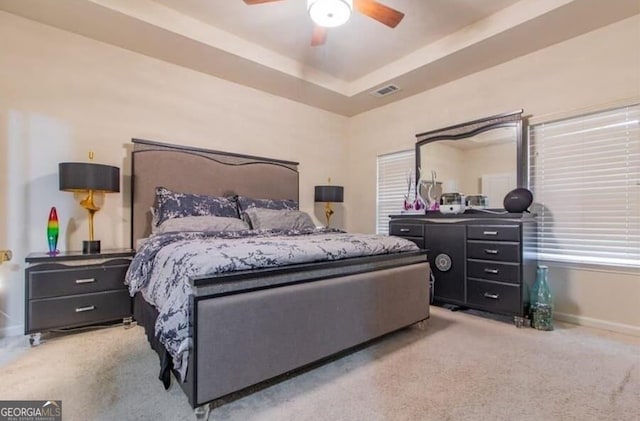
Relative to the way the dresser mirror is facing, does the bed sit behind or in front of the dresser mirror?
in front

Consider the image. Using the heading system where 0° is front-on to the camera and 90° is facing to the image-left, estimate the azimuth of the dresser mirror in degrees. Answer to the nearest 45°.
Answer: approximately 45°

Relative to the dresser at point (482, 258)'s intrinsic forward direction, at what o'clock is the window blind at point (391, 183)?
The window blind is roughly at 3 o'clock from the dresser.

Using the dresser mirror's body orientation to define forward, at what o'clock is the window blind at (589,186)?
The window blind is roughly at 8 o'clock from the dresser mirror.

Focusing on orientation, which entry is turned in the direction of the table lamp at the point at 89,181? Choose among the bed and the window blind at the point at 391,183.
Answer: the window blind

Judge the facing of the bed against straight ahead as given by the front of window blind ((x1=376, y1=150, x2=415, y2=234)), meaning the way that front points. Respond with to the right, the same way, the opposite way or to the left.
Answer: to the left

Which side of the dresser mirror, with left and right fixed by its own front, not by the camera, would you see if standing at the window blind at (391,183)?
right

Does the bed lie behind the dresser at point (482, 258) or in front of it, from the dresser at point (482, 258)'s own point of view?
in front

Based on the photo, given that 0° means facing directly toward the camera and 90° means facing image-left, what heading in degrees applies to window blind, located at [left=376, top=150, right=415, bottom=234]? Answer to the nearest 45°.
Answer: approximately 45°

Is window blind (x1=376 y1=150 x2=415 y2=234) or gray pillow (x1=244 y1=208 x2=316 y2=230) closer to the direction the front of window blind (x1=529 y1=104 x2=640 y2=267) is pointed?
the gray pillow

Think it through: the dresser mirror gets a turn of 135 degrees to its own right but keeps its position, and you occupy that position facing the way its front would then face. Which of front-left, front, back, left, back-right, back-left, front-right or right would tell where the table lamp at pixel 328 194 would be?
left

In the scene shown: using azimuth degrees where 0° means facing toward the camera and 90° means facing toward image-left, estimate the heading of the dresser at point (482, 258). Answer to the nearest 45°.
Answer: approximately 45°

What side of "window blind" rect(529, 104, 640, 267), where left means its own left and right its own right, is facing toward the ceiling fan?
front

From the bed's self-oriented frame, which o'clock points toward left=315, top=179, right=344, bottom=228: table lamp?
The table lamp is roughly at 8 o'clock from the bed.
